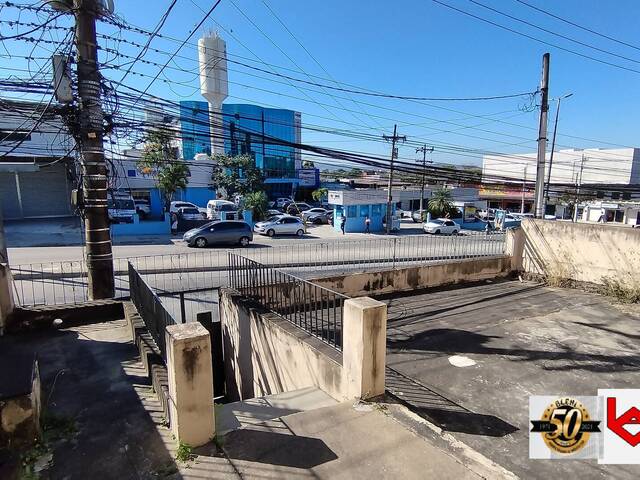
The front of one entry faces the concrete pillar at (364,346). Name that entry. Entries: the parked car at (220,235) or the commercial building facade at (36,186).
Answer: the commercial building facade

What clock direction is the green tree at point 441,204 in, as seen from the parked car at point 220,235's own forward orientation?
The green tree is roughly at 5 o'clock from the parked car.

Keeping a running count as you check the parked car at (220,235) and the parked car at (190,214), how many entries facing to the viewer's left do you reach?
1

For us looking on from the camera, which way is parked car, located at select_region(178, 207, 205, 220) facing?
facing the viewer and to the right of the viewer

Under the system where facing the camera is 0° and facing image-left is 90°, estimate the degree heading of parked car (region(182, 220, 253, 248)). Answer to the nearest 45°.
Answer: approximately 90°

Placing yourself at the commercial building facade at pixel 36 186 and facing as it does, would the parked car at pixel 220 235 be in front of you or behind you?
in front

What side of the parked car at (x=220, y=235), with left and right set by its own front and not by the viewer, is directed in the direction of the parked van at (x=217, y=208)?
right

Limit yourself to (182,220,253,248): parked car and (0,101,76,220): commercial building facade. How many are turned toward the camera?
1

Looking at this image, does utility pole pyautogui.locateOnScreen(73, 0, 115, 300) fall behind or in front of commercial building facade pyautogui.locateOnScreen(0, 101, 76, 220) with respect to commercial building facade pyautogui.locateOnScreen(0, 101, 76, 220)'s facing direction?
in front

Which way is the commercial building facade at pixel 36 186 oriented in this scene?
toward the camera

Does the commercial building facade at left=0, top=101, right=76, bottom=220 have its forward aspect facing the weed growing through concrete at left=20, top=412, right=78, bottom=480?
yes
